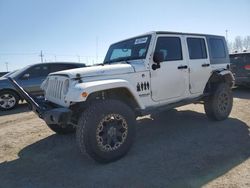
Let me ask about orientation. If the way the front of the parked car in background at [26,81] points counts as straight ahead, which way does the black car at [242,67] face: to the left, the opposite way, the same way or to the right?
to the right

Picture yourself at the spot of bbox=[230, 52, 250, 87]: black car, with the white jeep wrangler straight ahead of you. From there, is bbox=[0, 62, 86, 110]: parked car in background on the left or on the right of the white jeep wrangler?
right

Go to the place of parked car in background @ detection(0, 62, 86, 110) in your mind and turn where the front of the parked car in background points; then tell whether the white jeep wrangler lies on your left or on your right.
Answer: on your left

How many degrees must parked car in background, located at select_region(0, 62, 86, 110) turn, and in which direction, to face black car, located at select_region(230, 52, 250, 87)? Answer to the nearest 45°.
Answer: approximately 180°

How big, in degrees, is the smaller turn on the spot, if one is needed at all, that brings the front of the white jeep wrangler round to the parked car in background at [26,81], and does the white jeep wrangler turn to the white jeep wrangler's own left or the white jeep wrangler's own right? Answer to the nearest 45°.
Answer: approximately 90° to the white jeep wrangler's own right

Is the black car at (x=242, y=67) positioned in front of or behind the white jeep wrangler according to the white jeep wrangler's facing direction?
behind
